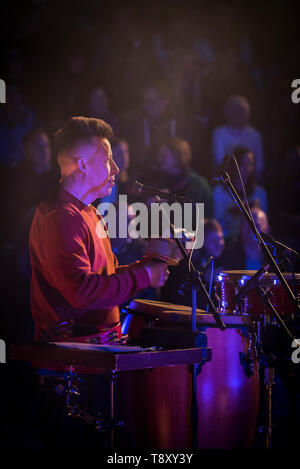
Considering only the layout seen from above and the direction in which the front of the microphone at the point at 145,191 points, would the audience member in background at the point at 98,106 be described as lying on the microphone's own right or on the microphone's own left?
on the microphone's own right

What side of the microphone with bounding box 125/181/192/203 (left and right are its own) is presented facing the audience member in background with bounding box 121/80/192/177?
right

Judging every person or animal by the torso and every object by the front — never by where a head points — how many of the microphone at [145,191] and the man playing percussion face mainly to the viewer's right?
1

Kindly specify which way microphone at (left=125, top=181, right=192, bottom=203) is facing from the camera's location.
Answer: facing to the left of the viewer

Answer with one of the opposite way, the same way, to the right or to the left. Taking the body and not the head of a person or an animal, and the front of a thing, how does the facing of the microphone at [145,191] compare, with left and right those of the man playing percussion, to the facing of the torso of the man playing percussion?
the opposite way

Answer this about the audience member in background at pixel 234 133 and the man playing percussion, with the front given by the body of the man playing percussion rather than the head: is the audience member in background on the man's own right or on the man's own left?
on the man's own left

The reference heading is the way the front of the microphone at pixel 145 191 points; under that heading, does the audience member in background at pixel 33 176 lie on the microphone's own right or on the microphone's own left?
on the microphone's own right

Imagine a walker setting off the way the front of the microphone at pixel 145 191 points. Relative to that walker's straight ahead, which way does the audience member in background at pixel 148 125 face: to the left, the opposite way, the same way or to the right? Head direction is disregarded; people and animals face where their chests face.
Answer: to the left

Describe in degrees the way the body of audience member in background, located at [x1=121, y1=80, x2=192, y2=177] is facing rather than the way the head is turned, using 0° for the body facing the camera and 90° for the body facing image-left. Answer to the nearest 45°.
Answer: approximately 0°

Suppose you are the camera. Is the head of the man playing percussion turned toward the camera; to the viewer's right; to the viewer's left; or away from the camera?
to the viewer's right

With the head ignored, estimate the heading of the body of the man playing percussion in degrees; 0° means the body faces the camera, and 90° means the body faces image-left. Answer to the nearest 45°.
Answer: approximately 270°

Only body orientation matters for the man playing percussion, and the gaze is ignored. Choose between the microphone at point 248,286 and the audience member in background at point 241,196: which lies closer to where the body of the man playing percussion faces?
the microphone

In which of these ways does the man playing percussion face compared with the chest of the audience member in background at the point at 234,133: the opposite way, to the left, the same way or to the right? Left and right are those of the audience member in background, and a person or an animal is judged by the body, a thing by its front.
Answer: to the left
